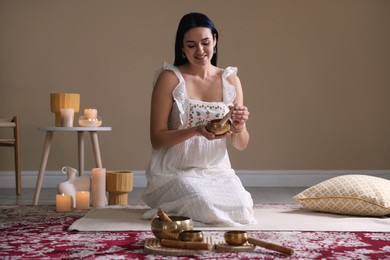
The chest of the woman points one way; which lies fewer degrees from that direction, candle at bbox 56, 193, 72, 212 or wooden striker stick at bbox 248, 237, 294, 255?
the wooden striker stick

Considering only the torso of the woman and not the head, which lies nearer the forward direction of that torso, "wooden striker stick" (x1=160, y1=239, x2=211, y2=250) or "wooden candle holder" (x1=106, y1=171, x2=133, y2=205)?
the wooden striker stick

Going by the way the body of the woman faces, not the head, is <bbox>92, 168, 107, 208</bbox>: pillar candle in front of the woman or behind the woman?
behind

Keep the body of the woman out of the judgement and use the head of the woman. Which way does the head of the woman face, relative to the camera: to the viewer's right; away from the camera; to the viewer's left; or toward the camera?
toward the camera

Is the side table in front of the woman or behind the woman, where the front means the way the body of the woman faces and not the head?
behind

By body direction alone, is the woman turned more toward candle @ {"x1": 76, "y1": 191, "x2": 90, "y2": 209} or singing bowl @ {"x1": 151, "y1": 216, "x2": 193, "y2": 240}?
the singing bowl

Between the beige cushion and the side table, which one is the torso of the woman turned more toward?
the beige cushion

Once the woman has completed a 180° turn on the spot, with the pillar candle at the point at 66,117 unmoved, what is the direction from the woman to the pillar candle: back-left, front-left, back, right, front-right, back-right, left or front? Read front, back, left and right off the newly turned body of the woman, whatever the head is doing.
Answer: front

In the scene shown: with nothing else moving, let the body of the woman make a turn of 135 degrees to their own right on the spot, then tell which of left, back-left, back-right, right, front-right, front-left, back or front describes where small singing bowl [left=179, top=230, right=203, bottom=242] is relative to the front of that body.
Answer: left

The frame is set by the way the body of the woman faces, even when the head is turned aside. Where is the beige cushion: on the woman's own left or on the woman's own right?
on the woman's own left
